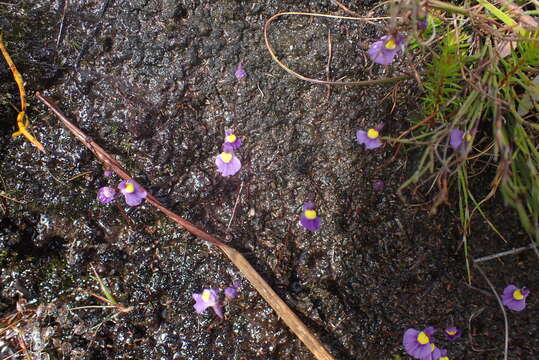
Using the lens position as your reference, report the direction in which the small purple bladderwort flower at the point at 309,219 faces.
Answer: facing the viewer

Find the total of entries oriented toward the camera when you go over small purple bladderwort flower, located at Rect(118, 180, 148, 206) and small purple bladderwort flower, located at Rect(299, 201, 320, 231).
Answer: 2

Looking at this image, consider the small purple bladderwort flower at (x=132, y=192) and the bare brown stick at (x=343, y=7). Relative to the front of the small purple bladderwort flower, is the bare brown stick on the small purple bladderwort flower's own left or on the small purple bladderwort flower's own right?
on the small purple bladderwort flower's own left

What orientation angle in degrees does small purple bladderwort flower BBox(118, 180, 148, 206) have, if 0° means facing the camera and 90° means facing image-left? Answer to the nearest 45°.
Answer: approximately 0°

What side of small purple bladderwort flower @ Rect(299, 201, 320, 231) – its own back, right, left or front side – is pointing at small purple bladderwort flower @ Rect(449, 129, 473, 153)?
left

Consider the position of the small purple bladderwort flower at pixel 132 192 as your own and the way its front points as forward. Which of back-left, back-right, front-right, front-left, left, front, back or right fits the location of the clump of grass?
left

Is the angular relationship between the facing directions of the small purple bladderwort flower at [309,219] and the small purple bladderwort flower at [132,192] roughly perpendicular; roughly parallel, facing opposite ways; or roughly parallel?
roughly parallel
